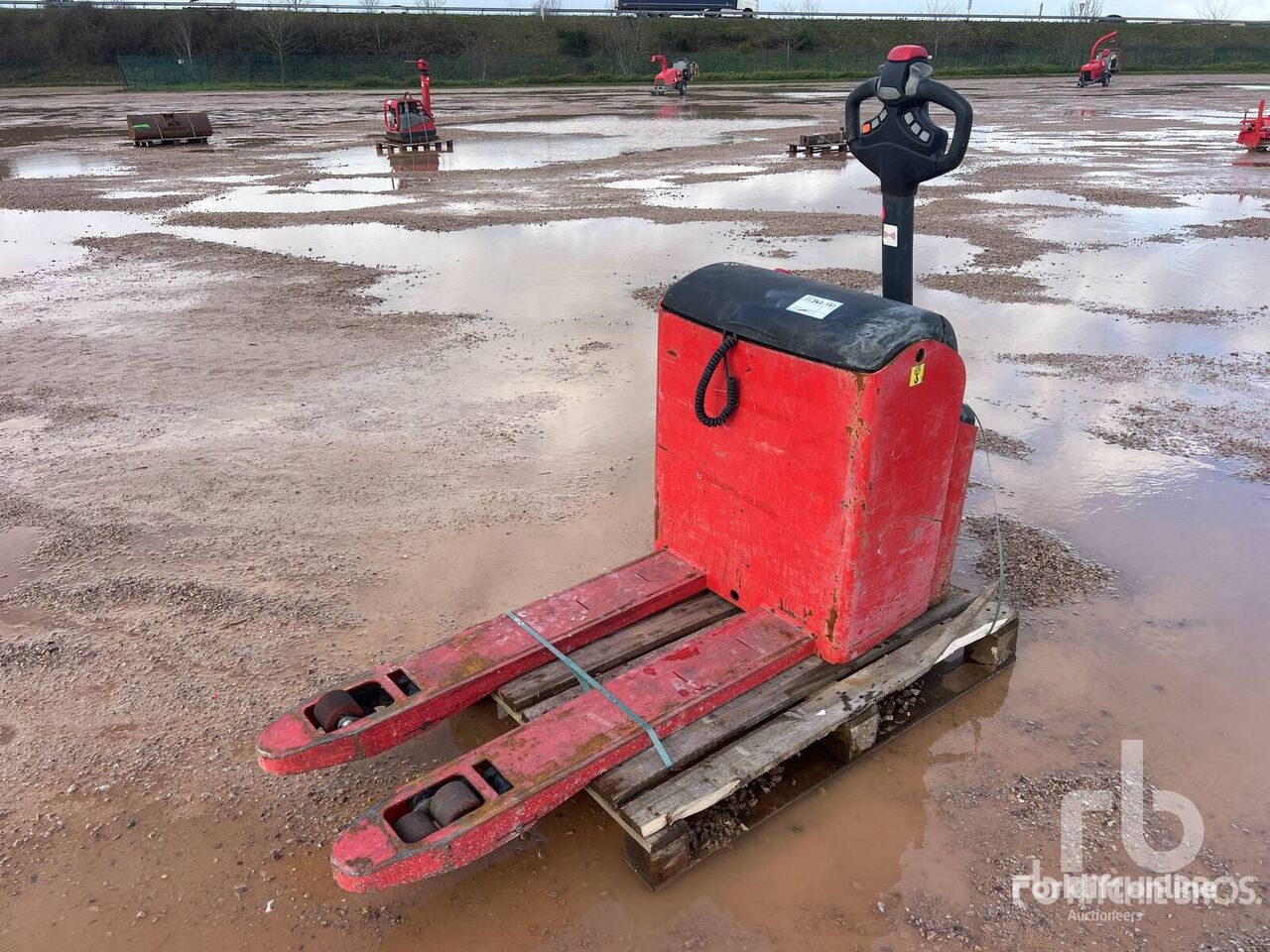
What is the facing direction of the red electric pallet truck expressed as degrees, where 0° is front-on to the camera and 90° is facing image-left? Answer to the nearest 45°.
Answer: approximately 45°

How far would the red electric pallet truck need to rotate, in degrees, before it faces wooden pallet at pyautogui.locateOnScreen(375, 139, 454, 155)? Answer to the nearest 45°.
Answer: approximately 135° to its right

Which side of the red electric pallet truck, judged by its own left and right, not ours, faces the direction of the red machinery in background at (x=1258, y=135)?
back

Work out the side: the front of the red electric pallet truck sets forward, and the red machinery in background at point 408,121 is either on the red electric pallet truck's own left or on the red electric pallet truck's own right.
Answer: on the red electric pallet truck's own right

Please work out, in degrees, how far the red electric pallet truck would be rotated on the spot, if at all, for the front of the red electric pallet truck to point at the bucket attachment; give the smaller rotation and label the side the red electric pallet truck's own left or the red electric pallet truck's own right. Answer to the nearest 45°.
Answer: approximately 90° to the red electric pallet truck's own right

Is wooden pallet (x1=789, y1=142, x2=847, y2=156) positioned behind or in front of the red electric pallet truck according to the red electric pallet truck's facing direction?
behind

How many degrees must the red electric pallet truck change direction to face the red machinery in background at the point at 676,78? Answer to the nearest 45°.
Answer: approximately 135° to its right

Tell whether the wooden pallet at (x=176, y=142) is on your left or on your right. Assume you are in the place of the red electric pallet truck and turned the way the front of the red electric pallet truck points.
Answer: on your right
